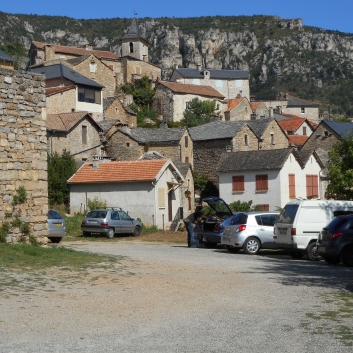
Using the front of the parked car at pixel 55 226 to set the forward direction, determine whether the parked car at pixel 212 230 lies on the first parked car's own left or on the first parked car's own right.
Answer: on the first parked car's own right

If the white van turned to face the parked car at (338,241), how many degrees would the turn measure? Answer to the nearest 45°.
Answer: approximately 90° to its right

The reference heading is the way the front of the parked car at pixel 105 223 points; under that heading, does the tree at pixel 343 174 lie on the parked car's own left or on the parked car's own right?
on the parked car's own right
